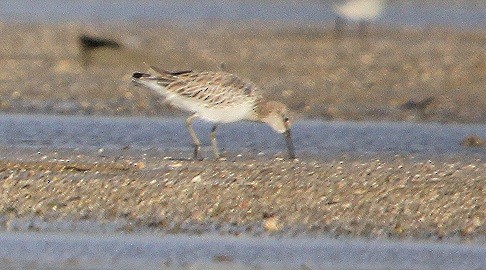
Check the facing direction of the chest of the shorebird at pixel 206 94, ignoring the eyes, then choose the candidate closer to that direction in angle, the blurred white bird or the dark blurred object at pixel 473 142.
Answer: the dark blurred object

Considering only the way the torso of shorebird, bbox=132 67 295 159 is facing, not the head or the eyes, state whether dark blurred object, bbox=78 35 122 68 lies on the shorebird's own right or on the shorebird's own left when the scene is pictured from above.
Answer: on the shorebird's own left

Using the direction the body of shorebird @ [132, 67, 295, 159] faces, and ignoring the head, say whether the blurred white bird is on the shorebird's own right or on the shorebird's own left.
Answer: on the shorebird's own left

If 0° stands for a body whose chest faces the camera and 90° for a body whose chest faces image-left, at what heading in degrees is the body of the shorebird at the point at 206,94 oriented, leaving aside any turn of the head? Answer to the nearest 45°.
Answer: approximately 270°
